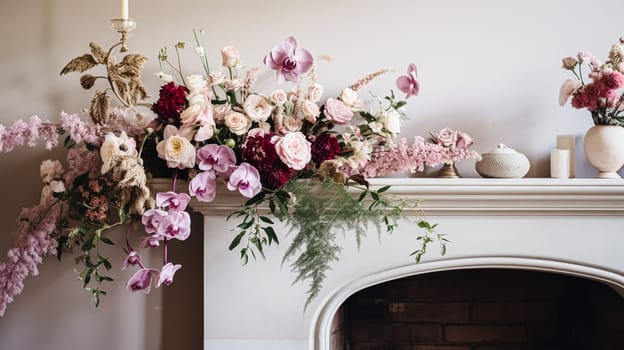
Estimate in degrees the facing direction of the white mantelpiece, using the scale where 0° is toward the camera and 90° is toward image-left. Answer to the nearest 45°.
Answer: approximately 0°

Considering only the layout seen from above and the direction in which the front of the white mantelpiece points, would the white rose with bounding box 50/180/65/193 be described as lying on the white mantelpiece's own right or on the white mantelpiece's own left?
on the white mantelpiece's own right

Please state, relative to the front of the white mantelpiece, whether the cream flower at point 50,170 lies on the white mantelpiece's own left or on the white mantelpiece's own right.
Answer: on the white mantelpiece's own right
